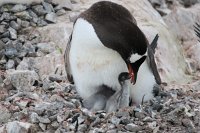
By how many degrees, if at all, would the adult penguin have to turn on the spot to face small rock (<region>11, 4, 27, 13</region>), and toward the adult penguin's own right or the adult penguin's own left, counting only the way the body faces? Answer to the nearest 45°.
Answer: approximately 180°

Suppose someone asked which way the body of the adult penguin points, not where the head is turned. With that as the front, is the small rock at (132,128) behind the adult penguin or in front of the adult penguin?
in front

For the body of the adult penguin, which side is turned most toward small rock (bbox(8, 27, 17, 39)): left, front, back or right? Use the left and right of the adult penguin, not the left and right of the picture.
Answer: back

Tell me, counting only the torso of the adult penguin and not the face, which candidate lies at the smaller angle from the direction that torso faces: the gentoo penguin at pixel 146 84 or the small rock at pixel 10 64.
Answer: the gentoo penguin

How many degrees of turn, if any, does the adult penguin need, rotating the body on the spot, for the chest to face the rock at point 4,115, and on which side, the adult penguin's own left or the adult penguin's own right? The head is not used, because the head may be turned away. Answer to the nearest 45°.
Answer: approximately 90° to the adult penguin's own right

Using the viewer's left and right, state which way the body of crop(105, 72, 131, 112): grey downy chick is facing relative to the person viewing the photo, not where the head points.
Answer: facing to the right of the viewer

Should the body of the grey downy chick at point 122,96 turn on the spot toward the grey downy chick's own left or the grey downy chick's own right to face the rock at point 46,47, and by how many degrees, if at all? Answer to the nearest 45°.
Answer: approximately 135° to the grey downy chick's own left

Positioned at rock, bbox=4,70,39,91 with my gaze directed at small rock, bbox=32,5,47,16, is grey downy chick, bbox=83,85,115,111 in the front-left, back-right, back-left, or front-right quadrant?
back-right

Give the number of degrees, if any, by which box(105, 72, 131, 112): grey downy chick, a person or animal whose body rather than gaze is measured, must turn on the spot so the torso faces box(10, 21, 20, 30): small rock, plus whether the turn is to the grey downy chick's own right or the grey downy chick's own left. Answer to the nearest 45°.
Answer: approximately 135° to the grey downy chick's own left

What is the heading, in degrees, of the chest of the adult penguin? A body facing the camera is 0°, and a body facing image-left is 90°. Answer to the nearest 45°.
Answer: approximately 315°
